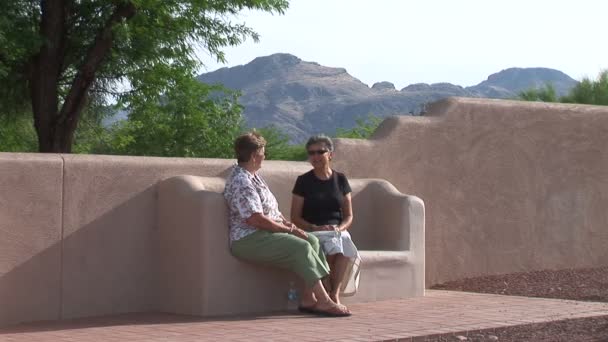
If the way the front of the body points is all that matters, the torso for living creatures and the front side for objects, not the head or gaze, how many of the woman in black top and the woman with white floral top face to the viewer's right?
1

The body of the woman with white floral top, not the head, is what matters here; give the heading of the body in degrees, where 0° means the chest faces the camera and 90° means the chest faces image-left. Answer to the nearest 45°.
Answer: approximately 270°

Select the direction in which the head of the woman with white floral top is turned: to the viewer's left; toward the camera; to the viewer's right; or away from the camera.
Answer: to the viewer's right

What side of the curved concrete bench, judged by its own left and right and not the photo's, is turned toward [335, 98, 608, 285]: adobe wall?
left

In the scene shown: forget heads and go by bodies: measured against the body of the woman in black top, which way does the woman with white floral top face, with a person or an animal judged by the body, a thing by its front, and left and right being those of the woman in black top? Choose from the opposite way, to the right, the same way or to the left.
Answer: to the left
